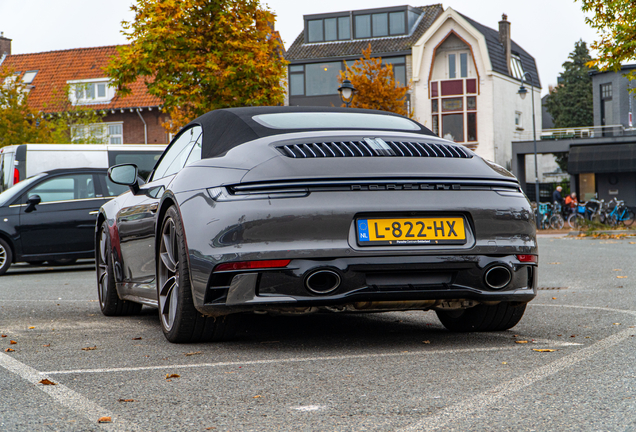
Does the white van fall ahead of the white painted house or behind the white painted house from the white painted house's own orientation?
ahead

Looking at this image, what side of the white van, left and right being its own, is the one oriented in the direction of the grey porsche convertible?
right

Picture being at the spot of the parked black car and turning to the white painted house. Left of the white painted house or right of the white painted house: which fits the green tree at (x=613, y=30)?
right

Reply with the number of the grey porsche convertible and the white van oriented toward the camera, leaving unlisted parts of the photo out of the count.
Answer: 0

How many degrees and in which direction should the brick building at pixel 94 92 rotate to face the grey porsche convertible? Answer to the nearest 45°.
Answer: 0° — it already faces it

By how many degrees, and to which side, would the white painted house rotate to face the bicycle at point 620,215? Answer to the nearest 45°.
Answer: approximately 90° to its left

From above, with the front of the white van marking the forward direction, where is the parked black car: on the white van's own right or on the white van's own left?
on the white van's own right

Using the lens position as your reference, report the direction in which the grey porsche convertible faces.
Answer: facing away from the viewer and to the left of the viewer

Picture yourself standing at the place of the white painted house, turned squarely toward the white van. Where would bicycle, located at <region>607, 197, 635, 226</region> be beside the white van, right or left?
left

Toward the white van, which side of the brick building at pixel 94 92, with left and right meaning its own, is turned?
front

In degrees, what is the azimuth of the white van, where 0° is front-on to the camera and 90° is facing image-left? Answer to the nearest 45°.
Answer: approximately 270°

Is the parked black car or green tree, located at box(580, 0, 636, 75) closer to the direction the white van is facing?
the green tree
